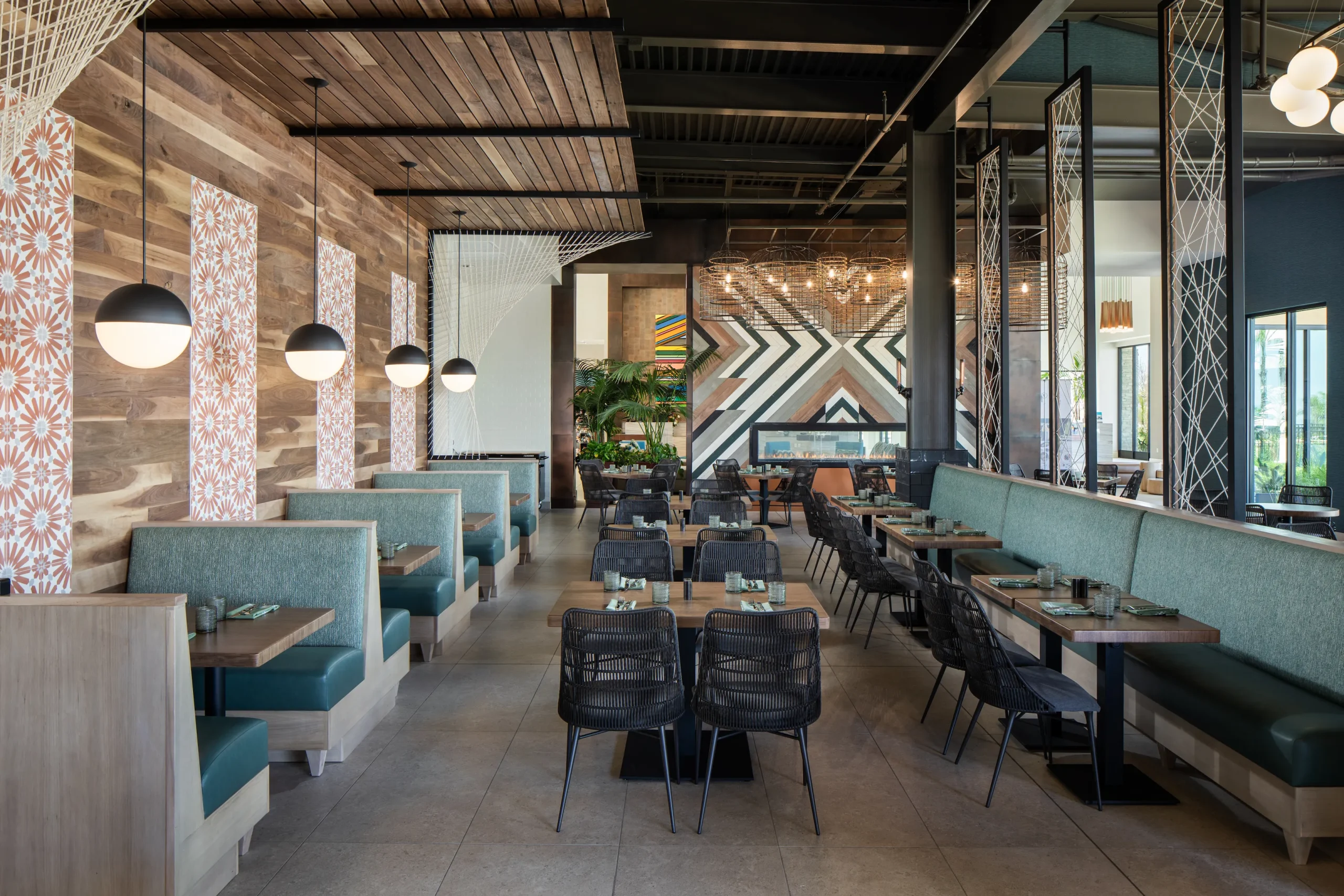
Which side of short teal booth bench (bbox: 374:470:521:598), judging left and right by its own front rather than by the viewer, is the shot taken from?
front

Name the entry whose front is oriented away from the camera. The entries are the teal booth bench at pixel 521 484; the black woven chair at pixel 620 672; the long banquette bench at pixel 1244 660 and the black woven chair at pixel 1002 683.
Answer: the black woven chair at pixel 620 672

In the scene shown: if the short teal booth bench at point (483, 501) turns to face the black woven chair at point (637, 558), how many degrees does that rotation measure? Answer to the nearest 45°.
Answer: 0° — it already faces it

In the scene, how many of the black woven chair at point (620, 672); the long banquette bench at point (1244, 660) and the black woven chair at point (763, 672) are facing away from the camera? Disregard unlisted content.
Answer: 2

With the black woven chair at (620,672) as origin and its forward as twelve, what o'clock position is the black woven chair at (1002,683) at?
the black woven chair at (1002,683) is roughly at 3 o'clock from the black woven chair at (620,672).

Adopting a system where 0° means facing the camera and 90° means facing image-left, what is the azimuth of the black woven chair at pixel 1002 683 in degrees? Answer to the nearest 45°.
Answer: approximately 270°

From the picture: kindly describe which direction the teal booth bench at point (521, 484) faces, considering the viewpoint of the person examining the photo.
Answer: facing the viewer

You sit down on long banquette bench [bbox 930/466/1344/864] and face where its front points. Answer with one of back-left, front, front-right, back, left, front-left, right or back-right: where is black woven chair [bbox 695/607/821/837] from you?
front

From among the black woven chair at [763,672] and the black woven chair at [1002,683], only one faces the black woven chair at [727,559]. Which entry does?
the black woven chair at [763,672]

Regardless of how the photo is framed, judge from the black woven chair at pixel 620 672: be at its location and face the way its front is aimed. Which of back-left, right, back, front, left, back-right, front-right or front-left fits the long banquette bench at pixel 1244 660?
right

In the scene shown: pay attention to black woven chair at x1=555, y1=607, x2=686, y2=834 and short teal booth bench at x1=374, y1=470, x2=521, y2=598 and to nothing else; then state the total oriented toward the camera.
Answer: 1

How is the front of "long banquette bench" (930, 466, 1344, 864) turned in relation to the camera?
facing the viewer and to the left of the viewer

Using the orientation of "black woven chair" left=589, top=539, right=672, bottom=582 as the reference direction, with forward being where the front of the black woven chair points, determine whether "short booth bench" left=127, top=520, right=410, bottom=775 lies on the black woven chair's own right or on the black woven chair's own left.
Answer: on the black woven chair's own right

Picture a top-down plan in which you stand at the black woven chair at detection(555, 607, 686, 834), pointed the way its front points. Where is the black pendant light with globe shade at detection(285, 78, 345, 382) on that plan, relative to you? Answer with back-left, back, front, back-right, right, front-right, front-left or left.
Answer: front-left

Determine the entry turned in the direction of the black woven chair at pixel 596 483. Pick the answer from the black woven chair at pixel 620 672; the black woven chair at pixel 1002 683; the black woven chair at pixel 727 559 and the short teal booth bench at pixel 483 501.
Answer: the black woven chair at pixel 620 672

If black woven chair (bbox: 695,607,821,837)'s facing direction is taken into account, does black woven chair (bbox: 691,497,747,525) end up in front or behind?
in front

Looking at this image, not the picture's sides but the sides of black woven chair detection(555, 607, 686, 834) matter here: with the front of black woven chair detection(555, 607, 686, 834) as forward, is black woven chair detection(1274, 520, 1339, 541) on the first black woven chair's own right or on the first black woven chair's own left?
on the first black woven chair's own right

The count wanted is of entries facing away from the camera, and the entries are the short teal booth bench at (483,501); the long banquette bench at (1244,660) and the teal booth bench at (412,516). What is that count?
0

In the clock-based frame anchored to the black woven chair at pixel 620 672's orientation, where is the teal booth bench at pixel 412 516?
The teal booth bench is roughly at 11 o'clock from the black woven chair.

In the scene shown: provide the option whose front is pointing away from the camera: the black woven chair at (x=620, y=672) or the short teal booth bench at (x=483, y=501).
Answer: the black woven chair

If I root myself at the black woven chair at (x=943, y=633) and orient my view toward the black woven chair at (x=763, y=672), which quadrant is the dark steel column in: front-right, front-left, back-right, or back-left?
back-right
